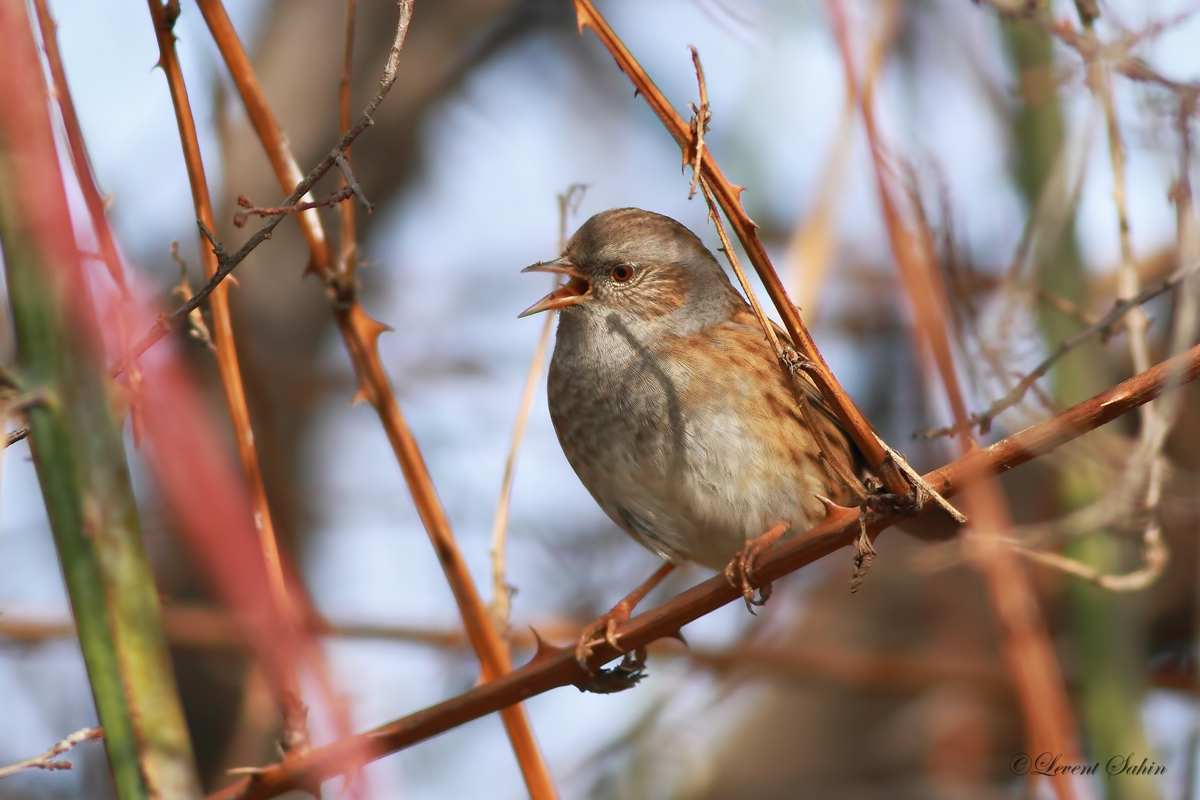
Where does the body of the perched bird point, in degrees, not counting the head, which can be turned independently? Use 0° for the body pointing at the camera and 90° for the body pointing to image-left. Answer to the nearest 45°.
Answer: approximately 45°

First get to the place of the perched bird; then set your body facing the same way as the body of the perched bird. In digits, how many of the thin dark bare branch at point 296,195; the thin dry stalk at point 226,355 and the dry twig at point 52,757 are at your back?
0

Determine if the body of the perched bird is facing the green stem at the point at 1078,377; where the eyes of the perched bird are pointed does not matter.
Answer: no

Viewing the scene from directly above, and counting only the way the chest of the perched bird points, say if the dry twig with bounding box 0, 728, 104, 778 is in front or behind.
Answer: in front

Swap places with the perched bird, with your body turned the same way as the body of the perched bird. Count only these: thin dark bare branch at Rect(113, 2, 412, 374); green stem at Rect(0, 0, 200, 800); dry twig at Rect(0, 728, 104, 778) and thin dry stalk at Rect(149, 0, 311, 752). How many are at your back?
0

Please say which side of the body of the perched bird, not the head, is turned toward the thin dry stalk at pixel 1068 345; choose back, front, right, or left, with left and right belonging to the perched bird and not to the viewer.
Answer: back

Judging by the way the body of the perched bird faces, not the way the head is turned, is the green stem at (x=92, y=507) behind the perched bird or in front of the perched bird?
in front

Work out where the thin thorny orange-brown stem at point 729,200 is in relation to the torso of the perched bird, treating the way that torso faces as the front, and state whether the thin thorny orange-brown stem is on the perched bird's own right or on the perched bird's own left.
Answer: on the perched bird's own left
